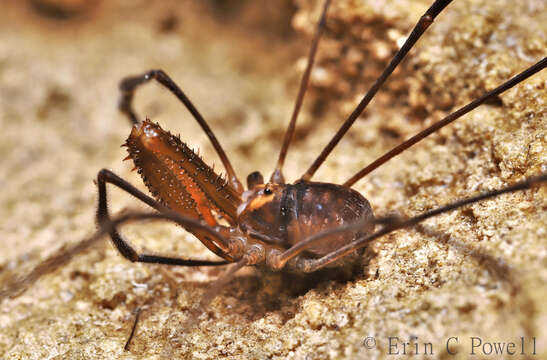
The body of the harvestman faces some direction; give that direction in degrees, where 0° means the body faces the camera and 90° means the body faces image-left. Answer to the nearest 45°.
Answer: approximately 90°
